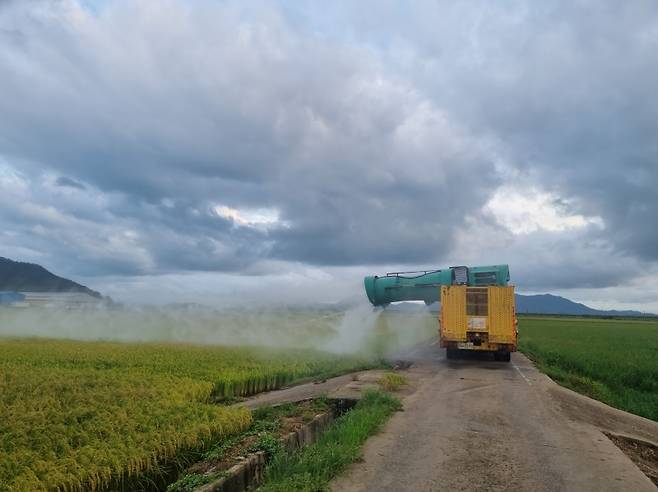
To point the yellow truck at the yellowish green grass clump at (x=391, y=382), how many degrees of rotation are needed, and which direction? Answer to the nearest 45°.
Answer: approximately 135° to its left

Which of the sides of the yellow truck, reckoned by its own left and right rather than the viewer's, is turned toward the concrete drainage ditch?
back

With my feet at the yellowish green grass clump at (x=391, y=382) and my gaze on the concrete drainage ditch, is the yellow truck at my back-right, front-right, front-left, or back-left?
back-left

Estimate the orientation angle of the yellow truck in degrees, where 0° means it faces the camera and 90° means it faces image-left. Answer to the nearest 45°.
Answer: approximately 180°
